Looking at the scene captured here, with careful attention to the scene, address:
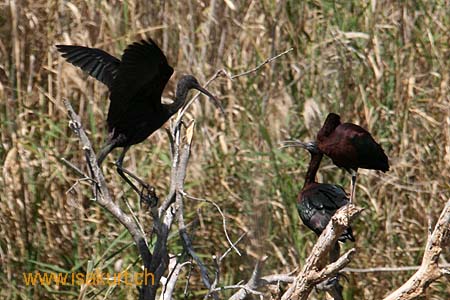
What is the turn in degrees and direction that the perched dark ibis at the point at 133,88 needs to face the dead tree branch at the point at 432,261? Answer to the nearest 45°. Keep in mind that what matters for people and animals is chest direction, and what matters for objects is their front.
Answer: approximately 45° to its right

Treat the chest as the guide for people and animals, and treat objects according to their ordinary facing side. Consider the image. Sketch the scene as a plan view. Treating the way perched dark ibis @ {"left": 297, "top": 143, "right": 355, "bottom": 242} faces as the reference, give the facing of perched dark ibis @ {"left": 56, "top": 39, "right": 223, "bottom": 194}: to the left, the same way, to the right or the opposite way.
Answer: the opposite way

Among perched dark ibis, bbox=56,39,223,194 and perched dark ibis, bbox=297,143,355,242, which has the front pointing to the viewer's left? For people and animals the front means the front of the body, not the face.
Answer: perched dark ibis, bbox=297,143,355,242

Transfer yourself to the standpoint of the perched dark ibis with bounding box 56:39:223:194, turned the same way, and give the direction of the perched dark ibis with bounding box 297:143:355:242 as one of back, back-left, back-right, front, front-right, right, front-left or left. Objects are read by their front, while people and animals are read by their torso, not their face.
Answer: front

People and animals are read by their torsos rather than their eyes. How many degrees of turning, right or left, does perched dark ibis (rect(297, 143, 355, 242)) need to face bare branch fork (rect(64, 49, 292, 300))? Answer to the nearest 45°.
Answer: approximately 45° to its left

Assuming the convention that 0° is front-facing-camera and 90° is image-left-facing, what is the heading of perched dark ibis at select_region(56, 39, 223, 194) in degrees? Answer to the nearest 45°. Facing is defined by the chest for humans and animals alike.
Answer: approximately 270°

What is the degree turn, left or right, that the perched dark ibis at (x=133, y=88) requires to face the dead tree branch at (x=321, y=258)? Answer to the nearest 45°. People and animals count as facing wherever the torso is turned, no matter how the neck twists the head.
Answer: approximately 45° to its right

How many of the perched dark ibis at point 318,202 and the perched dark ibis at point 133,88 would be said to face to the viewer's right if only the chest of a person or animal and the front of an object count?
1

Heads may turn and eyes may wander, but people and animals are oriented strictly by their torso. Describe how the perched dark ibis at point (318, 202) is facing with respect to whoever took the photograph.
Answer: facing to the left of the viewer

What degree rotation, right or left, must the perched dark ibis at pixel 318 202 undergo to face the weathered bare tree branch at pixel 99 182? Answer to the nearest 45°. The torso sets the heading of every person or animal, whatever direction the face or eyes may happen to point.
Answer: approximately 45° to its left
